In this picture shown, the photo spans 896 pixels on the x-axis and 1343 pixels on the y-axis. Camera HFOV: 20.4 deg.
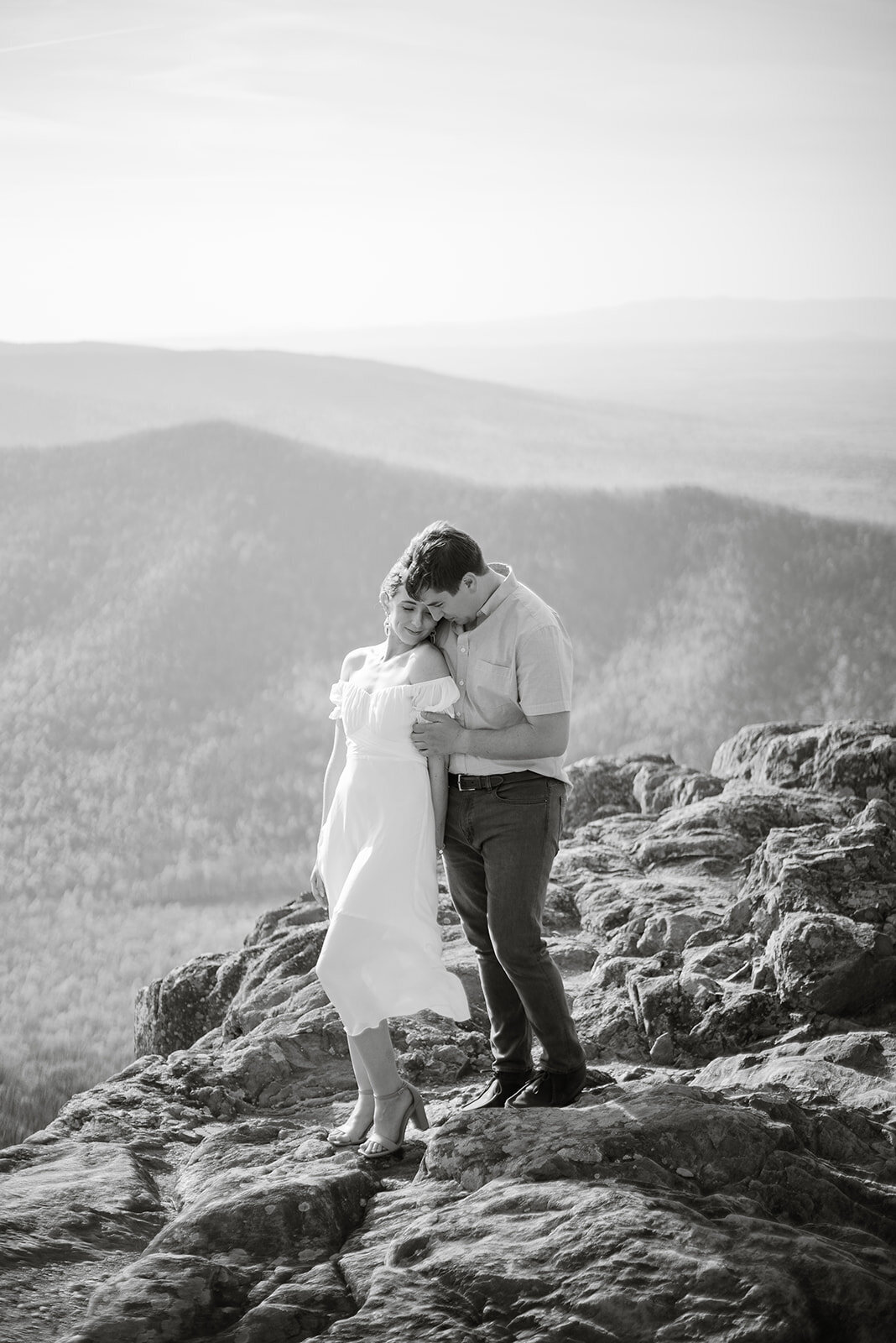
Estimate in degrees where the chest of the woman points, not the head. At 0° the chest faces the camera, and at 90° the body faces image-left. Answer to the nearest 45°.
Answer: approximately 45°

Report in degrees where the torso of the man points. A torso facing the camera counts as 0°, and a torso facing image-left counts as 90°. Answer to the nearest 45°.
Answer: approximately 45°

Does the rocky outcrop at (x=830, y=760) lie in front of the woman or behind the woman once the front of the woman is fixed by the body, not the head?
behind
